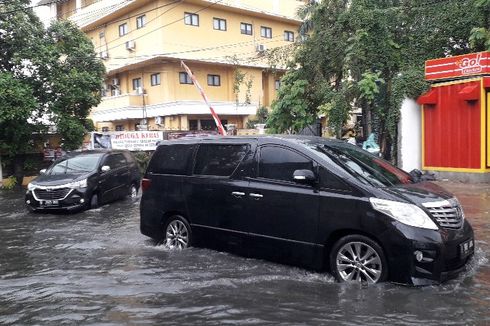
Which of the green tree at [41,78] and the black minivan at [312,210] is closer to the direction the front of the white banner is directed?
the black minivan

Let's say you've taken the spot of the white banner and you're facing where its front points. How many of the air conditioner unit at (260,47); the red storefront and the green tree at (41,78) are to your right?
1

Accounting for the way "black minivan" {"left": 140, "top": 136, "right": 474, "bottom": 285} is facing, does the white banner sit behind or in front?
behind

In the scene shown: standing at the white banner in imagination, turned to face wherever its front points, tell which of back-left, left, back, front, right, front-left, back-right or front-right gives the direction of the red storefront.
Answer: front-left

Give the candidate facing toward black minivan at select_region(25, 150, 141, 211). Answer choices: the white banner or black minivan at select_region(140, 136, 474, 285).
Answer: the white banner

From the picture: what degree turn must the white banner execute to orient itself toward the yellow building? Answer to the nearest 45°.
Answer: approximately 180°

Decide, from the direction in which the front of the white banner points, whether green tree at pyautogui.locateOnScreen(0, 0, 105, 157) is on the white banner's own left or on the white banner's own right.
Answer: on the white banner's own right

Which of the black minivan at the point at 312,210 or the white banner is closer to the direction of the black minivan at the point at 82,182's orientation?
the black minivan

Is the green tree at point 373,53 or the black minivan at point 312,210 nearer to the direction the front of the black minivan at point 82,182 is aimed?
the black minivan

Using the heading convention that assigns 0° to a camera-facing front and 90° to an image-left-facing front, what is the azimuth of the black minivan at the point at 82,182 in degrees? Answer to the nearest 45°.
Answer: approximately 45°
